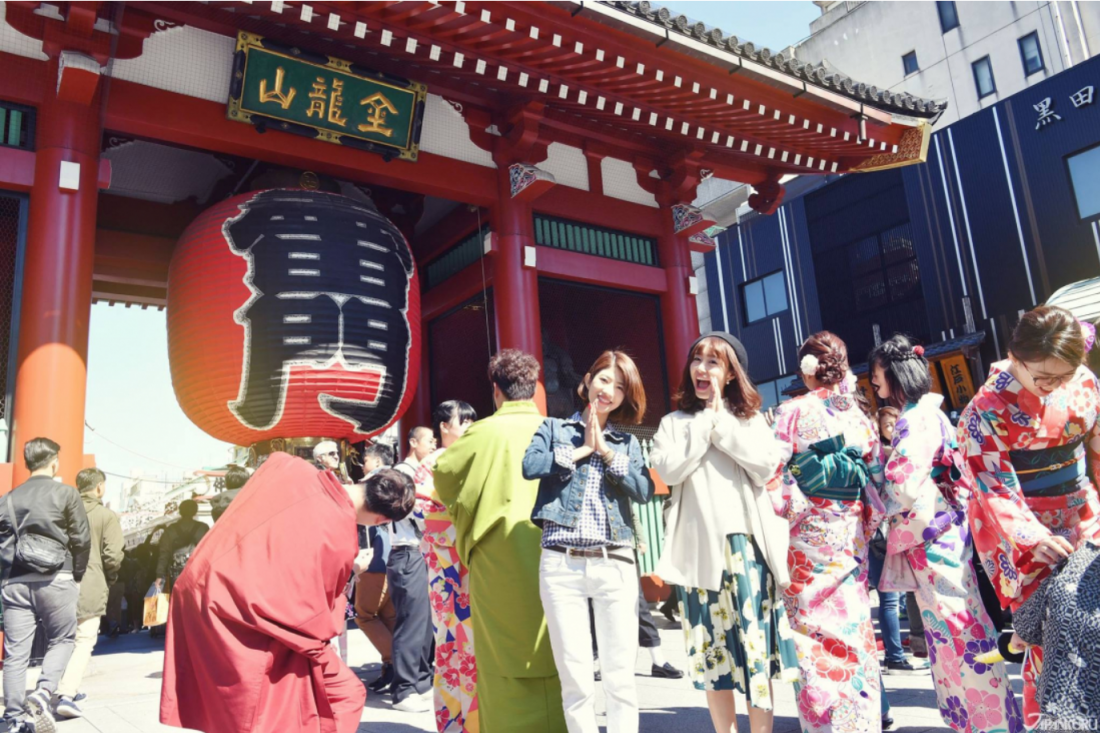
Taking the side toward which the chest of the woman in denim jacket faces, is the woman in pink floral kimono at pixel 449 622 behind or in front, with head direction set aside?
behind

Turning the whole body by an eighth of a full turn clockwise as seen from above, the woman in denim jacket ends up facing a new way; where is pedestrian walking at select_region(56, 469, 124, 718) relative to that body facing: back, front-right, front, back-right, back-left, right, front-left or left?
right

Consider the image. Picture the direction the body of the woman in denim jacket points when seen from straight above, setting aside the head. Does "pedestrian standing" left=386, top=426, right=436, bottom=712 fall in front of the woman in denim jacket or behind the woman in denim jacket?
behind

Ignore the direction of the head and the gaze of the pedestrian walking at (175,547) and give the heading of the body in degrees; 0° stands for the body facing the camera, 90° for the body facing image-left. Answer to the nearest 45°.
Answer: approximately 180°

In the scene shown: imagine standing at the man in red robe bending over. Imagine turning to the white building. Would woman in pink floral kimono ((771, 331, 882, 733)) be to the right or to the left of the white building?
right
